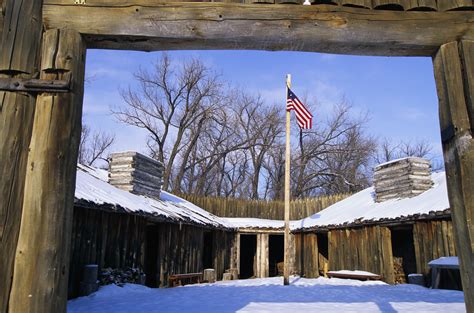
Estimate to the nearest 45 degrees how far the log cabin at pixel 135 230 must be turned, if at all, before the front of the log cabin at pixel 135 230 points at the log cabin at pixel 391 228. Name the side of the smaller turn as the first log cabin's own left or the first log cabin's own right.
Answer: approximately 45° to the first log cabin's own left

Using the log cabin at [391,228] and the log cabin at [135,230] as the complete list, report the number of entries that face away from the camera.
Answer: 0

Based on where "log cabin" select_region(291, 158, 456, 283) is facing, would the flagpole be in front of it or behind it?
in front

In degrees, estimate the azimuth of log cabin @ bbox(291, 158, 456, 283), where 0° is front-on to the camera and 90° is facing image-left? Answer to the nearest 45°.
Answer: approximately 45°

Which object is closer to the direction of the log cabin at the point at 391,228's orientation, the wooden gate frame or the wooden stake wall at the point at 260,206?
the wooden gate frame

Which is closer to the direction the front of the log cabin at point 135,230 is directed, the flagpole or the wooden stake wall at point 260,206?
the flagpole

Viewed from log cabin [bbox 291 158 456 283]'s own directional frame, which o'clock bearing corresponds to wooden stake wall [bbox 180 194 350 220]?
The wooden stake wall is roughly at 3 o'clock from the log cabin.

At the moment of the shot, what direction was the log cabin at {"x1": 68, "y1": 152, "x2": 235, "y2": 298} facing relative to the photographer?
facing the viewer and to the right of the viewer

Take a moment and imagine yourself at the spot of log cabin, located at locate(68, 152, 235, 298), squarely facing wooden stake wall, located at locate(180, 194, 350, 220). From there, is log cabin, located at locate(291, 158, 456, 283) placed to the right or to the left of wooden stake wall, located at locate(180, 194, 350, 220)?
right
